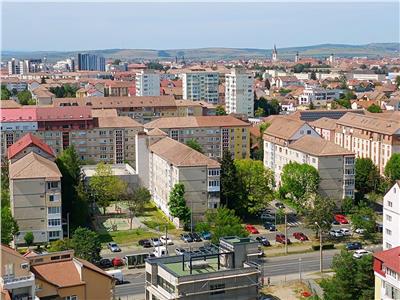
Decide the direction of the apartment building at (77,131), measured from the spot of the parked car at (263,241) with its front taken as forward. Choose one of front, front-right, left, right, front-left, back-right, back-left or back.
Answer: back

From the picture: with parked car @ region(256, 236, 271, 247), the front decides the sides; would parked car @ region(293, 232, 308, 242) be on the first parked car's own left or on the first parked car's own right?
on the first parked car's own left

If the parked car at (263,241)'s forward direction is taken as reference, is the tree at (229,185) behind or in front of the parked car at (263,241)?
behind

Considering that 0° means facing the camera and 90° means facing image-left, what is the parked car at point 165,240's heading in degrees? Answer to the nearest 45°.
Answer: approximately 315°

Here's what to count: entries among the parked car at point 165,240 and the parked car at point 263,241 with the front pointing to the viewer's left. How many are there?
0

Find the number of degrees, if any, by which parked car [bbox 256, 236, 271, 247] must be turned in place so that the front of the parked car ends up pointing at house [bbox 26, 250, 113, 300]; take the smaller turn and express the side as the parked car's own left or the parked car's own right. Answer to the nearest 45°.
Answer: approximately 90° to the parked car's own right

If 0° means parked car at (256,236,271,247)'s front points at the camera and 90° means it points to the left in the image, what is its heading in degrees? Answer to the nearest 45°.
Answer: approximately 315°

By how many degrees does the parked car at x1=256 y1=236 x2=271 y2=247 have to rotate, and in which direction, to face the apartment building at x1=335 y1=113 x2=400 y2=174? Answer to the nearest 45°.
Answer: approximately 90° to its left

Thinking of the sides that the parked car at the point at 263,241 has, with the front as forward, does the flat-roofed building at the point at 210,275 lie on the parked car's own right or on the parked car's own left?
on the parked car's own right

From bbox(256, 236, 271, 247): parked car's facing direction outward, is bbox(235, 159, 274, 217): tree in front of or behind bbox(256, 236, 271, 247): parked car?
behind

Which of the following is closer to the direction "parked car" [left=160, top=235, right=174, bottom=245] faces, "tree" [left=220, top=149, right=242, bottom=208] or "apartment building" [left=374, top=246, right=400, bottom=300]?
the apartment building

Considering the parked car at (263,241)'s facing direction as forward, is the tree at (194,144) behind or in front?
behind
